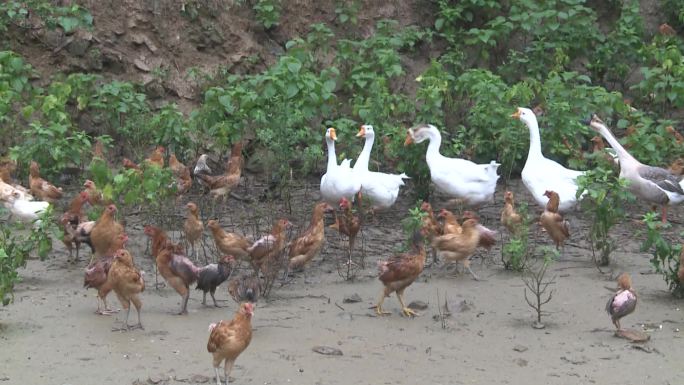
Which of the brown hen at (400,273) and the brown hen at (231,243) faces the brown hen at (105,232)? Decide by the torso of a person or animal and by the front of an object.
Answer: the brown hen at (231,243)

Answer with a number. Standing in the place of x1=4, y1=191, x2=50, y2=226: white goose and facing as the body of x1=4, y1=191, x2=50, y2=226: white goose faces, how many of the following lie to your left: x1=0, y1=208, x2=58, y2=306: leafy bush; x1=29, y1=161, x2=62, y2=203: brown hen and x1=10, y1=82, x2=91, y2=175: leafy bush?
1

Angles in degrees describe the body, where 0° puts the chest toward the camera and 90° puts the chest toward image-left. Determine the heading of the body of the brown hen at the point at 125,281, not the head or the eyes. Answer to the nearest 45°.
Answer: approximately 45°

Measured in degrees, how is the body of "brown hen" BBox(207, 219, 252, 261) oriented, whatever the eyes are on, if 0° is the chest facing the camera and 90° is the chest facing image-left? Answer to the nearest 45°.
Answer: approximately 90°

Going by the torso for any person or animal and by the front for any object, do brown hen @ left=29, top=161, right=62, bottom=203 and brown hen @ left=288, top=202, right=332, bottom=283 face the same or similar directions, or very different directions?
very different directions

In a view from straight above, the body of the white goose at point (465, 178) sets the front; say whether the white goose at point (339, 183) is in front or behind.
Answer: in front

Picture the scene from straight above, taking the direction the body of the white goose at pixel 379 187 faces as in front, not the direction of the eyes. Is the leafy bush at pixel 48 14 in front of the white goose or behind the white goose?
in front

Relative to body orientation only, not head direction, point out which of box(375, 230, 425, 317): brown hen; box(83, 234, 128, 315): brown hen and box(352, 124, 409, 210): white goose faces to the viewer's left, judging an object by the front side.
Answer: the white goose

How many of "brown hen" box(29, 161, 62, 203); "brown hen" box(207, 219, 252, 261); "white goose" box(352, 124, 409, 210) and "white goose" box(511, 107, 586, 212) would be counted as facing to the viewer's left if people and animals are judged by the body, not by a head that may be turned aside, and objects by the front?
4

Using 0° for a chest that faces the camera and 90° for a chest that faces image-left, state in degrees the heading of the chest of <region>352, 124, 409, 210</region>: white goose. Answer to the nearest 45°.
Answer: approximately 90°

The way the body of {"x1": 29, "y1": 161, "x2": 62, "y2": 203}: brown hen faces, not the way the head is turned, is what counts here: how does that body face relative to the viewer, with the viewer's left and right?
facing to the left of the viewer

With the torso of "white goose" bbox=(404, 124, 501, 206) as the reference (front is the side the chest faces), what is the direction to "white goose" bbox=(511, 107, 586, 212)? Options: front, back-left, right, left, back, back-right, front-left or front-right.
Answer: back

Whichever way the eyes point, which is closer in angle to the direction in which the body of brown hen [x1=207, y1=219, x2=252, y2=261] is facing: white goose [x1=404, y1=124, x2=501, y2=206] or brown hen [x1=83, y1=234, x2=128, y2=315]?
the brown hen

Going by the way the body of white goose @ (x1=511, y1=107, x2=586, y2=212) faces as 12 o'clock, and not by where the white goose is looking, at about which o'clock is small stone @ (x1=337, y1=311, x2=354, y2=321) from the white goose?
The small stone is roughly at 10 o'clock from the white goose.

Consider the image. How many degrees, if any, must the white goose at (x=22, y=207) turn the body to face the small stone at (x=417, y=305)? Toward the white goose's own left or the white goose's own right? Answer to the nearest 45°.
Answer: approximately 135° to the white goose's own left
